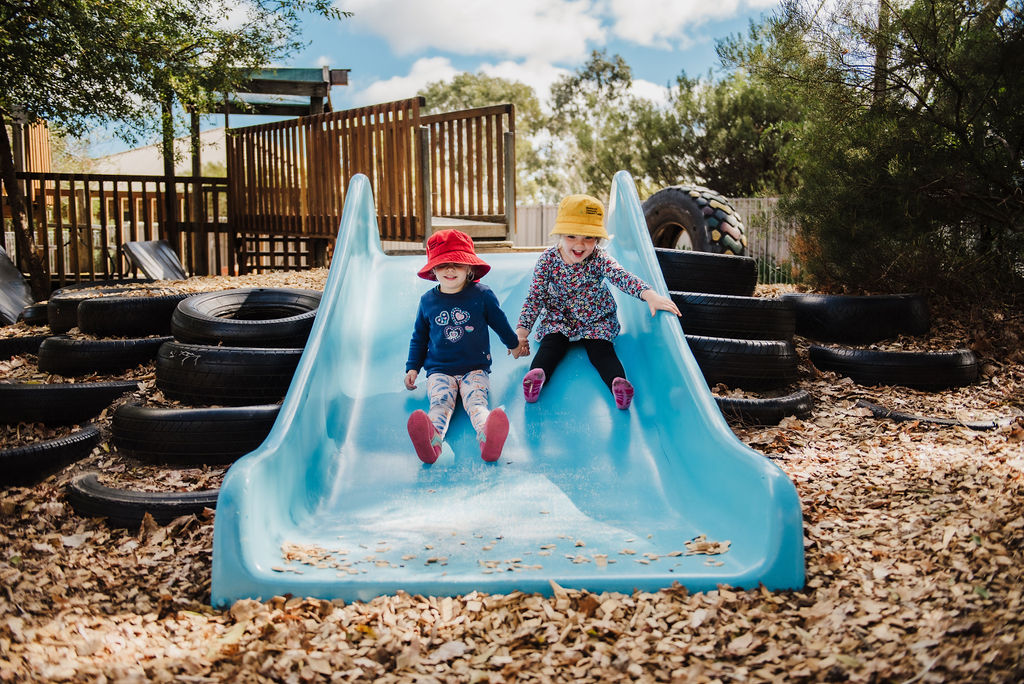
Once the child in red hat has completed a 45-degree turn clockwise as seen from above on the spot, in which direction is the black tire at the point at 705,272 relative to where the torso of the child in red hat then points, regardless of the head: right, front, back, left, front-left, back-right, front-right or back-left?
back

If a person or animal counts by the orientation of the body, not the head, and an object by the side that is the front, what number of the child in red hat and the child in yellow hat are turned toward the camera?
2

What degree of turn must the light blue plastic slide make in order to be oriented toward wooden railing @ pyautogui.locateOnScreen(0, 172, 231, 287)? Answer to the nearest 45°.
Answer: approximately 135° to its right

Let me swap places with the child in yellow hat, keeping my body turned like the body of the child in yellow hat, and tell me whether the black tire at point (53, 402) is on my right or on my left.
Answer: on my right

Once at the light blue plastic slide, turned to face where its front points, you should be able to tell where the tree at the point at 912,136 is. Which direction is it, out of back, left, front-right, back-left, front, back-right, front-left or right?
back-left

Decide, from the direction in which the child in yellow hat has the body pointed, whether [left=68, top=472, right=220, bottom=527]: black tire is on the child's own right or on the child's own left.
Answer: on the child's own right

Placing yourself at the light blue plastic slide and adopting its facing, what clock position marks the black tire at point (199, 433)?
The black tire is roughly at 4 o'clock from the light blue plastic slide.

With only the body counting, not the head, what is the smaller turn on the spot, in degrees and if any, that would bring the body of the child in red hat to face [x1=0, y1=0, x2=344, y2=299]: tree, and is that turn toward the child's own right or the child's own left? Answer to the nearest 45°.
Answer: approximately 135° to the child's own right

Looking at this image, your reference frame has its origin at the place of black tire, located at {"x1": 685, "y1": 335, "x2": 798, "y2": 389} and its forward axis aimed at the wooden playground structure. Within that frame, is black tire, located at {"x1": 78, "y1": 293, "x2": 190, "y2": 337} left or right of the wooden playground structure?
left
